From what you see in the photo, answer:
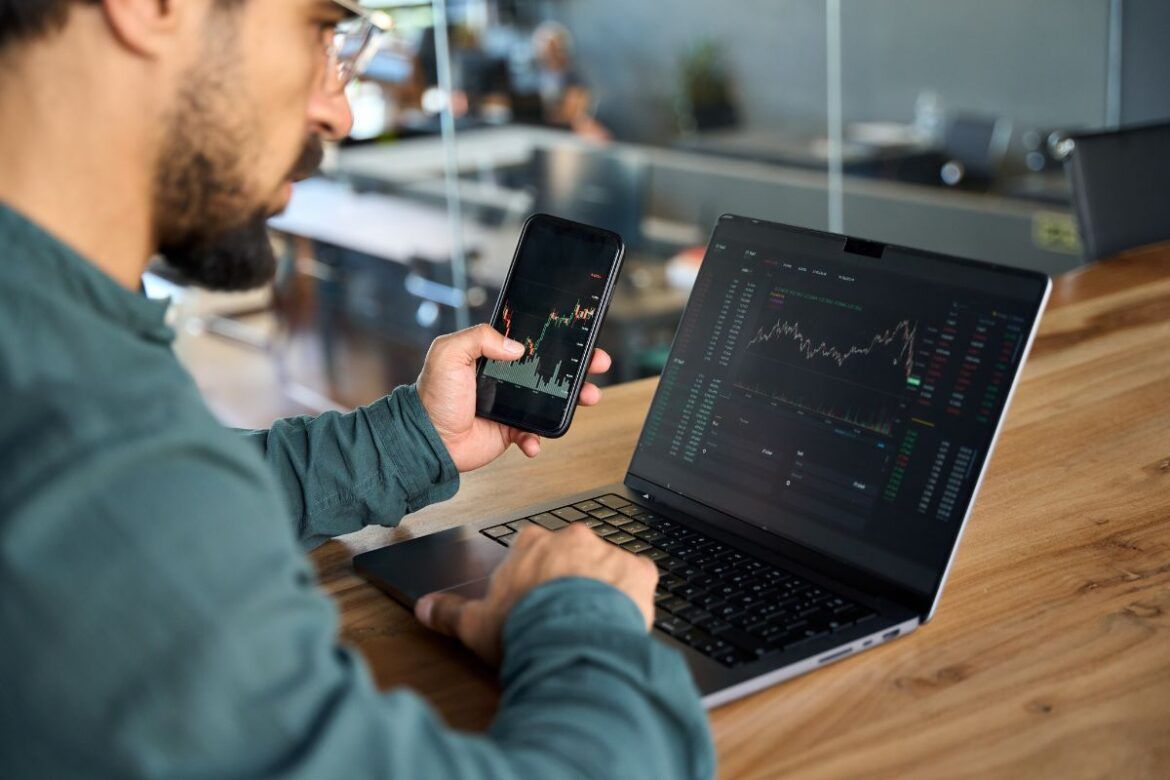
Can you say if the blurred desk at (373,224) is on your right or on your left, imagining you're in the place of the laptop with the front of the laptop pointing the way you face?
on your right

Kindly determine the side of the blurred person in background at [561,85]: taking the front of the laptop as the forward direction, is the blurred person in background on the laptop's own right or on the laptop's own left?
on the laptop's own right

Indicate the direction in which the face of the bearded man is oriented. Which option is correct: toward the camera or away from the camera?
away from the camera

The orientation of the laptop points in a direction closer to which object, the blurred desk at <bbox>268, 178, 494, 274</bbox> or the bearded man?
the bearded man

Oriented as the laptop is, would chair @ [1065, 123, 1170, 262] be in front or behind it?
behind

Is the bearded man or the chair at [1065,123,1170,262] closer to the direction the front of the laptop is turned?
the bearded man

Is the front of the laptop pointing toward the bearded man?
yes

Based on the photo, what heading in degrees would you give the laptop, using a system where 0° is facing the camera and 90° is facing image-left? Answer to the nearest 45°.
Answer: approximately 45°

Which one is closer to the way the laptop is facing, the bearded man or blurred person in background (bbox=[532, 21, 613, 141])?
the bearded man
